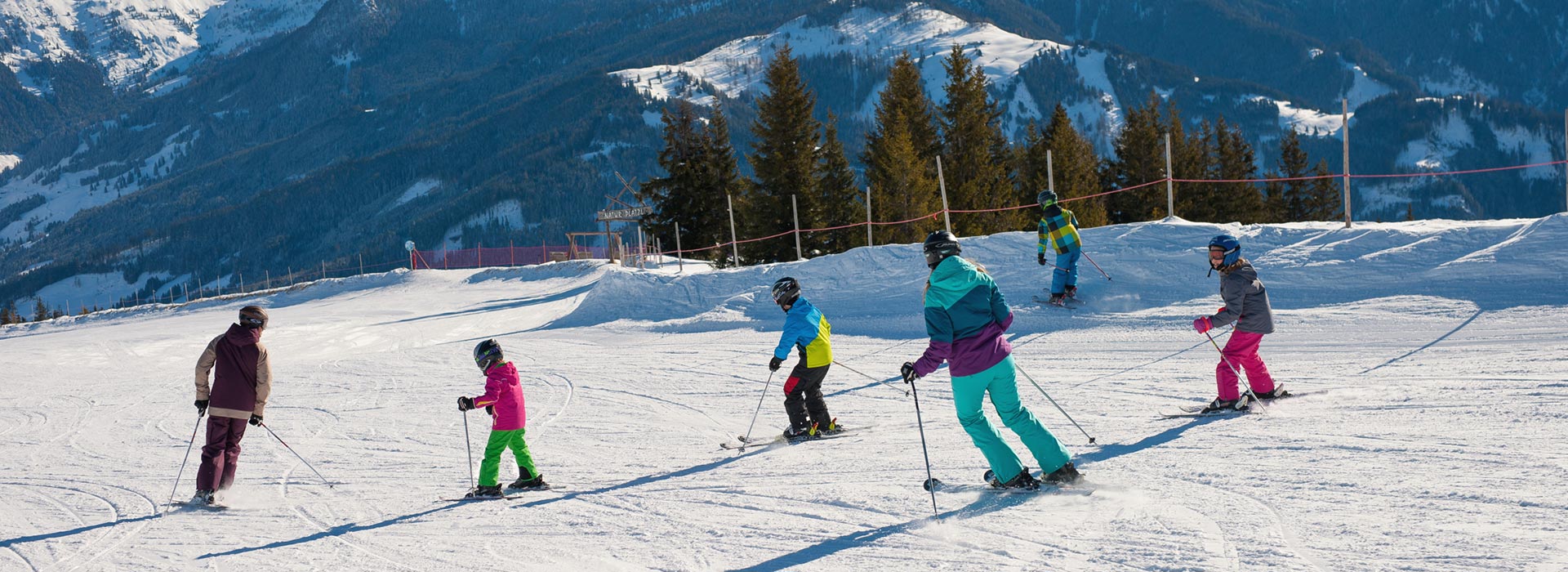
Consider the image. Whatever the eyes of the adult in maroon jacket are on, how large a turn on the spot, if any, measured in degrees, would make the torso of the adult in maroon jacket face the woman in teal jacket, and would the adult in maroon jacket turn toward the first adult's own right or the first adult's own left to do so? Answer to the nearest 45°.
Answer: approximately 135° to the first adult's own right

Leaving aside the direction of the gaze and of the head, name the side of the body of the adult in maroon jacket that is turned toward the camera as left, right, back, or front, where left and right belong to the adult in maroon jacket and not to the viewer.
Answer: back

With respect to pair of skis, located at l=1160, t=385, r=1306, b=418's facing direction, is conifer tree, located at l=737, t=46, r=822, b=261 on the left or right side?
on its right

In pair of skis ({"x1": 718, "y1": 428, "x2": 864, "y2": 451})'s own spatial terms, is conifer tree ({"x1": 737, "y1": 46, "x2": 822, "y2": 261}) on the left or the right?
on its right

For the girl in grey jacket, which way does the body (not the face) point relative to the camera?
to the viewer's left

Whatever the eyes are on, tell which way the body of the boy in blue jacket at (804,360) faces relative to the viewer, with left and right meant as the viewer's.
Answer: facing to the left of the viewer

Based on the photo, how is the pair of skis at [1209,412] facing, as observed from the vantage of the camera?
facing to the left of the viewer

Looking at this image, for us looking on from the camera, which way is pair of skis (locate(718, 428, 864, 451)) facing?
facing to the left of the viewer

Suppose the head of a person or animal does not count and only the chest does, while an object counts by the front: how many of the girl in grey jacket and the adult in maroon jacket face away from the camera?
1
